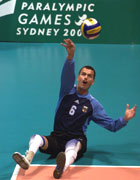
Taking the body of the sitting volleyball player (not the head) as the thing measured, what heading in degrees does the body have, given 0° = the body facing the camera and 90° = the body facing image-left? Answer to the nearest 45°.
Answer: approximately 0°

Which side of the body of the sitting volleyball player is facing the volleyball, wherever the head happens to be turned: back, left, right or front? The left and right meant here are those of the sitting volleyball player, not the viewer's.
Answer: back
